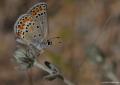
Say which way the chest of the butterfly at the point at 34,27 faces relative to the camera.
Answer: to the viewer's right
